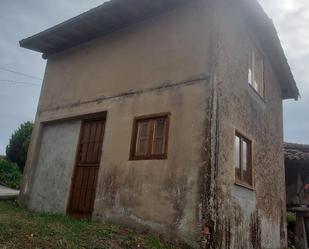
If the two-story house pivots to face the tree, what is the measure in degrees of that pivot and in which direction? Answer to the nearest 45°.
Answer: approximately 90° to its right

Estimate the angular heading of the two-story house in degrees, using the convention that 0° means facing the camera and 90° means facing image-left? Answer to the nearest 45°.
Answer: approximately 45°

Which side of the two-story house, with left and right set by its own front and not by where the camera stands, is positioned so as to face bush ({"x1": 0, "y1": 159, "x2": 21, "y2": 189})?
right

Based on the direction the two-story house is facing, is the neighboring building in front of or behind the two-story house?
behind
